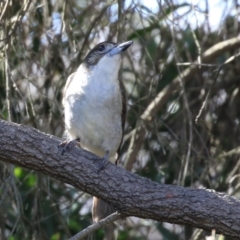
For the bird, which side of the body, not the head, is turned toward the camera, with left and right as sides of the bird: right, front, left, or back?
front
